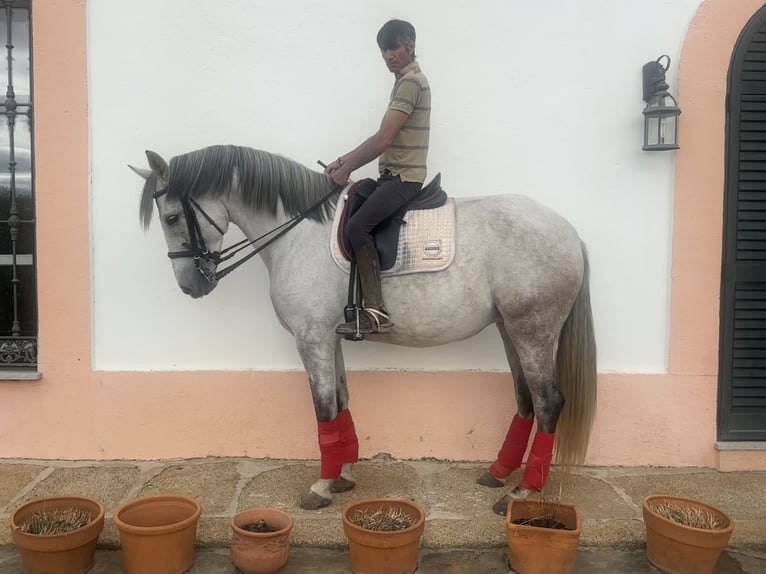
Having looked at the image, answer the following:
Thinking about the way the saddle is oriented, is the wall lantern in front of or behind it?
behind

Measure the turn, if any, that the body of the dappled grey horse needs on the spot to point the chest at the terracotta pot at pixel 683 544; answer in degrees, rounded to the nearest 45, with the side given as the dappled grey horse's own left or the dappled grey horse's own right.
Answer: approximately 135° to the dappled grey horse's own left

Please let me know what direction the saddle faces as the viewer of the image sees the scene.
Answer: facing to the left of the viewer

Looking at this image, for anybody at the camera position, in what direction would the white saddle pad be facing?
facing to the left of the viewer

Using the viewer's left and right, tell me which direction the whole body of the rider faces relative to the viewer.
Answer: facing to the left of the viewer

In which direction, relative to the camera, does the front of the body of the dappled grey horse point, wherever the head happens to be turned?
to the viewer's left

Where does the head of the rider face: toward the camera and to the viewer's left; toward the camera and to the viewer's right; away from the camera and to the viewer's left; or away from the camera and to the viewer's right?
toward the camera and to the viewer's left
